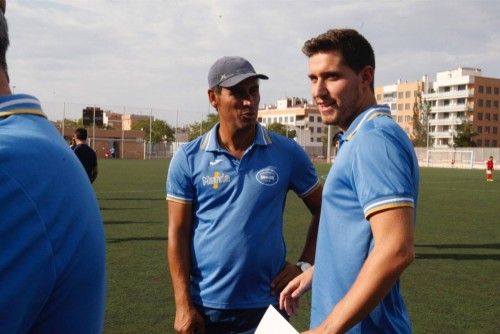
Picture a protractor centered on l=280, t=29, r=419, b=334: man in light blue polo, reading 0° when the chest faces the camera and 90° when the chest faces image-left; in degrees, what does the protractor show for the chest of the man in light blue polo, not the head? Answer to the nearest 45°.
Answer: approximately 90°

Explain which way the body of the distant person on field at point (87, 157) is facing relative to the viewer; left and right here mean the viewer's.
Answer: facing away from the viewer and to the left of the viewer

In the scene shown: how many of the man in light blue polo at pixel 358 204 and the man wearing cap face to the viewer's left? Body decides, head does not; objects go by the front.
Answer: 1

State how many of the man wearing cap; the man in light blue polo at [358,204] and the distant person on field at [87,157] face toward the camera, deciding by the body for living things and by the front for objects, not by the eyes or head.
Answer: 1

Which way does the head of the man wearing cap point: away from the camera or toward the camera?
toward the camera

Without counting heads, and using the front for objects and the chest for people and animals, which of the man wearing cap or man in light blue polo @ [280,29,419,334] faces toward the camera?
the man wearing cap

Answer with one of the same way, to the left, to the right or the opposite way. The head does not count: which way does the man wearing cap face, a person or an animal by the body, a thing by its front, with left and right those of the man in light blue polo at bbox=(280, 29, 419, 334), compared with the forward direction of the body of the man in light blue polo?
to the left

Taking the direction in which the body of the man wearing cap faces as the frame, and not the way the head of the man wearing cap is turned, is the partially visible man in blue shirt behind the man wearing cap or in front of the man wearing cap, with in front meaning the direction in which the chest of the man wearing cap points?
in front

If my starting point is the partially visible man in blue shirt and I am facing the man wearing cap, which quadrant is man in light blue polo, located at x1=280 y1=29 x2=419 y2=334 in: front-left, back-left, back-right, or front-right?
front-right

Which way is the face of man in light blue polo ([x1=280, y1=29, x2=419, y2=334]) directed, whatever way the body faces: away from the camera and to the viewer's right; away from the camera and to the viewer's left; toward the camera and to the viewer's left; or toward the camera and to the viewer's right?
toward the camera and to the viewer's left

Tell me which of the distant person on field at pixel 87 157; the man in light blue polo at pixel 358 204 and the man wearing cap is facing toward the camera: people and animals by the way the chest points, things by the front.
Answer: the man wearing cap

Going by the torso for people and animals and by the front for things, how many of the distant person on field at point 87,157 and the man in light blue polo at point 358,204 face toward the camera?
0

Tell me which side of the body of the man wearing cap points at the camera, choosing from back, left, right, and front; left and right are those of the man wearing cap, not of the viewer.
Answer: front

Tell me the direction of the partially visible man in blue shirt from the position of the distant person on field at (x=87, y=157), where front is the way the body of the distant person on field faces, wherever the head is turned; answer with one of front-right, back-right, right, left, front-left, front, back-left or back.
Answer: back-left

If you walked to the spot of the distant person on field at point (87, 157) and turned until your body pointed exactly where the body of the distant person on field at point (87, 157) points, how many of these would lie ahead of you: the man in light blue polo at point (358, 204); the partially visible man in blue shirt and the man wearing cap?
0

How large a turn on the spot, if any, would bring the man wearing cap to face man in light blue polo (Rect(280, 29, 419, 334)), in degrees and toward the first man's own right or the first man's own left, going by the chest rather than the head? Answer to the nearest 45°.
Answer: approximately 45° to the first man's own left
